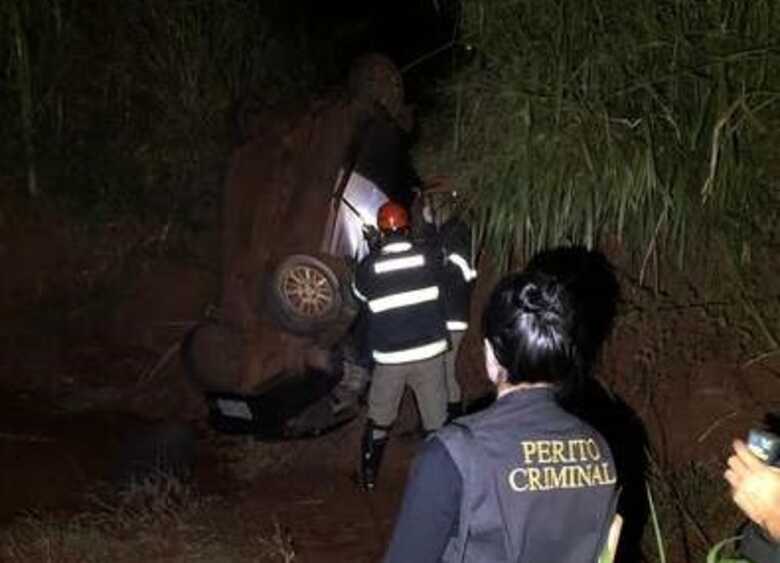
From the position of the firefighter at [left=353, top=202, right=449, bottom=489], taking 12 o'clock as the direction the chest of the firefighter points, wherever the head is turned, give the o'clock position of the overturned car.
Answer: The overturned car is roughly at 11 o'clock from the firefighter.

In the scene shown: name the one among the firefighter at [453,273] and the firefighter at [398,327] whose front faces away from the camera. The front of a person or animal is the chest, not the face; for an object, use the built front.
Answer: the firefighter at [398,327]

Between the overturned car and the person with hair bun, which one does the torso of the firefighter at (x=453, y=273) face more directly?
the overturned car

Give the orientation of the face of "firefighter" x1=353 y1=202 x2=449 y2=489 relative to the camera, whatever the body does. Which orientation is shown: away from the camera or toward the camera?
away from the camera

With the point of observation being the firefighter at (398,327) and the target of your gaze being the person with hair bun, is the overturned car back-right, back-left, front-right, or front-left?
back-right

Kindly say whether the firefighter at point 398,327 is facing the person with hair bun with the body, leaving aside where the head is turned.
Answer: no

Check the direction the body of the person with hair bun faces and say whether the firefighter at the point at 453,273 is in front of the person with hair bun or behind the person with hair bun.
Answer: in front

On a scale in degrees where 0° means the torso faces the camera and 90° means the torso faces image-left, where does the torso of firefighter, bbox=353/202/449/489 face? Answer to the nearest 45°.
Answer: approximately 180°

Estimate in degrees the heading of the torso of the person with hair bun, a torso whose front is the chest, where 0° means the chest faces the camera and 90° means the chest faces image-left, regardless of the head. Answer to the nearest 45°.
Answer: approximately 135°

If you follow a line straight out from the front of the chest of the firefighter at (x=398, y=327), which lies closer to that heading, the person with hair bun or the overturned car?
the overturned car

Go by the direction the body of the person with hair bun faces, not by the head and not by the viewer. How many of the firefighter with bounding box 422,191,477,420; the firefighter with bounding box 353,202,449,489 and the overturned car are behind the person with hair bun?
0
